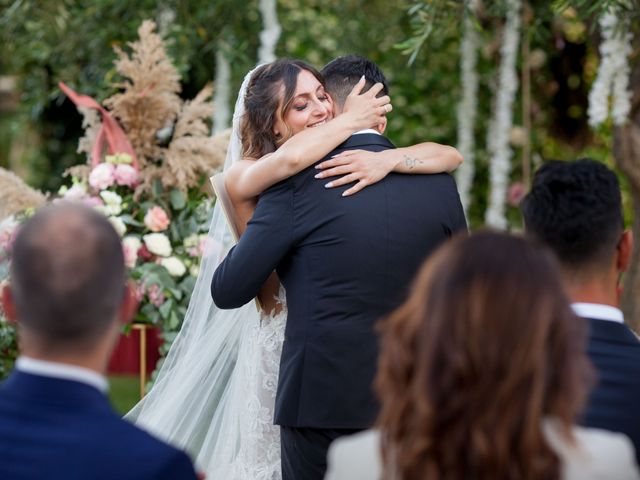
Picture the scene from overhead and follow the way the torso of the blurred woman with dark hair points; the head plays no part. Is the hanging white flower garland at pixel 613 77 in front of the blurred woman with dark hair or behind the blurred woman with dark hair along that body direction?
in front

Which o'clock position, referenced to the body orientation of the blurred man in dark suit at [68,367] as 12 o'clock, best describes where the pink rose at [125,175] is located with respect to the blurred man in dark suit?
The pink rose is roughly at 12 o'clock from the blurred man in dark suit.

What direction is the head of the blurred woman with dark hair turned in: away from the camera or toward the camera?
away from the camera

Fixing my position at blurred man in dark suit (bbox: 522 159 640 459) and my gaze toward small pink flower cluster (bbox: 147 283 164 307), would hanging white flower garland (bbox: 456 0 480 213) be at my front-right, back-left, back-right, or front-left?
front-right

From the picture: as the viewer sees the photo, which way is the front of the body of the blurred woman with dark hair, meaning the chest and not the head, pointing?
away from the camera

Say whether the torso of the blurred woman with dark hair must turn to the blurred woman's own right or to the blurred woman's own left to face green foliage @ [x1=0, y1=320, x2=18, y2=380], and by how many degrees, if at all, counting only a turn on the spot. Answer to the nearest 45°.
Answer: approximately 45° to the blurred woman's own left

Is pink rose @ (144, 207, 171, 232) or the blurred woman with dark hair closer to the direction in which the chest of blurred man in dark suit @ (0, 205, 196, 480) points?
the pink rose

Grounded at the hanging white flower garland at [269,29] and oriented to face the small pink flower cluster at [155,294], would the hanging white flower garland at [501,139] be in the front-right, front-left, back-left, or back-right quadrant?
back-left

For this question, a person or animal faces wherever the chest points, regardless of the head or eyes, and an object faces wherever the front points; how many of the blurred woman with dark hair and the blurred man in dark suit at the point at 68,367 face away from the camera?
2

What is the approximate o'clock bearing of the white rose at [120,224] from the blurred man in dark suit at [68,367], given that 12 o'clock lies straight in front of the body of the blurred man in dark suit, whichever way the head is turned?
The white rose is roughly at 12 o'clock from the blurred man in dark suit.

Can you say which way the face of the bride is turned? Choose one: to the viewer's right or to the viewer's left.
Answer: to the viewer's right

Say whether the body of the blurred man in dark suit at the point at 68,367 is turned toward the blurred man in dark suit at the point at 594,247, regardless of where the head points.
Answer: no

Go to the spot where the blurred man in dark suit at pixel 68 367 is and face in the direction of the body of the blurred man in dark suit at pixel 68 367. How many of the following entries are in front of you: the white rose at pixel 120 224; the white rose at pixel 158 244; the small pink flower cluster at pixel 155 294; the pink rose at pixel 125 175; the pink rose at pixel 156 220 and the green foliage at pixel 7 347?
6

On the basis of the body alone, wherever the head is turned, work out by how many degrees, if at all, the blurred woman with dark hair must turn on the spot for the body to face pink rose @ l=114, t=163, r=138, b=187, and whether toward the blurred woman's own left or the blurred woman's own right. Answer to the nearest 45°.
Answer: approximately 45° to the blurred woman's own left

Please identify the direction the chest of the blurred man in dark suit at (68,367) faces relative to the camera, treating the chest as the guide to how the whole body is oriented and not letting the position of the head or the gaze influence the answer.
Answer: away from the camera
